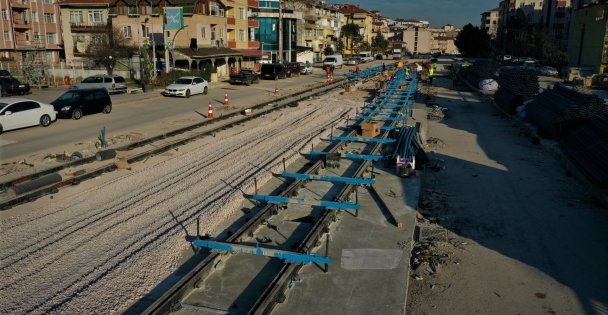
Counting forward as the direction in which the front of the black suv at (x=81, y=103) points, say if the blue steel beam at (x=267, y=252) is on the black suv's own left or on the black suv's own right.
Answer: on the black suv's own left

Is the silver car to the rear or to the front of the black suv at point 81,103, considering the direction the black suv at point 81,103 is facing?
to the rear

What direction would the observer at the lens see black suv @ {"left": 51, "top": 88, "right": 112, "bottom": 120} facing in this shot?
facing the viewer and to the left of the viewer

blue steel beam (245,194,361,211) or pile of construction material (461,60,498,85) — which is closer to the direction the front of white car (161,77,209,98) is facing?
the blue steel beam

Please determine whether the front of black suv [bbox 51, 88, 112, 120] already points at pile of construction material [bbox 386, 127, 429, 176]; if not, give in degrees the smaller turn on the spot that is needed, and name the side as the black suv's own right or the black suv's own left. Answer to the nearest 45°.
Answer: approximately 90° to the black suv's own left

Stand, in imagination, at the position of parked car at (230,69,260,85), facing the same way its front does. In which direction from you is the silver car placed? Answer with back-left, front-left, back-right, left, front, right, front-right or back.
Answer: front-left

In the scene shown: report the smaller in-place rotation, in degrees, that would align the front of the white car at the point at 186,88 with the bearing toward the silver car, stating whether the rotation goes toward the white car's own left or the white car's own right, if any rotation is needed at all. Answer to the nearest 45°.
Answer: approximately 45° to the white car's own right

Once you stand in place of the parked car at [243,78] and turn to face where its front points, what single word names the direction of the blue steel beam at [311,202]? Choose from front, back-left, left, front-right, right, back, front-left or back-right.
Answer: left

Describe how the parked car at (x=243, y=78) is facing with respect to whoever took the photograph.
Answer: facing to the left of the viewer

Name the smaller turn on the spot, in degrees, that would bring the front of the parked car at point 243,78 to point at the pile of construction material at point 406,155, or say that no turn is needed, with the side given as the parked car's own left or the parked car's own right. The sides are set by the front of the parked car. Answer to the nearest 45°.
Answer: approximately 90° to the parked car's own left

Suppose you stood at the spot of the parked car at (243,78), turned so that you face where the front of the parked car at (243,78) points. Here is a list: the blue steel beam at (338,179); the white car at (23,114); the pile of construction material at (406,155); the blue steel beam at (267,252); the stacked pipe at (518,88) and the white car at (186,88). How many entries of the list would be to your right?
0

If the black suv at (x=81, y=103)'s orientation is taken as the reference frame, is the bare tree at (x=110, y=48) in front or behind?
behind

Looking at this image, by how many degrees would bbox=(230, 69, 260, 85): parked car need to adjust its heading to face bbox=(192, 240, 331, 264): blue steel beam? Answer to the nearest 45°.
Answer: approximately 90° to its left

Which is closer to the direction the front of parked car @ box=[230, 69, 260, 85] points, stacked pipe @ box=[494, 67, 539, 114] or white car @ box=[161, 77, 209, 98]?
the white car

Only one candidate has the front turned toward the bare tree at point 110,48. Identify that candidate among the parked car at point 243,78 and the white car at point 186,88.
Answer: the parked car

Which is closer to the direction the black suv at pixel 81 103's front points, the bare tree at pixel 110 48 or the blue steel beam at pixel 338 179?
the blue steel beam

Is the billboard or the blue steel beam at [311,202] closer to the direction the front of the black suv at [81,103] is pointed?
the blue steel beam
